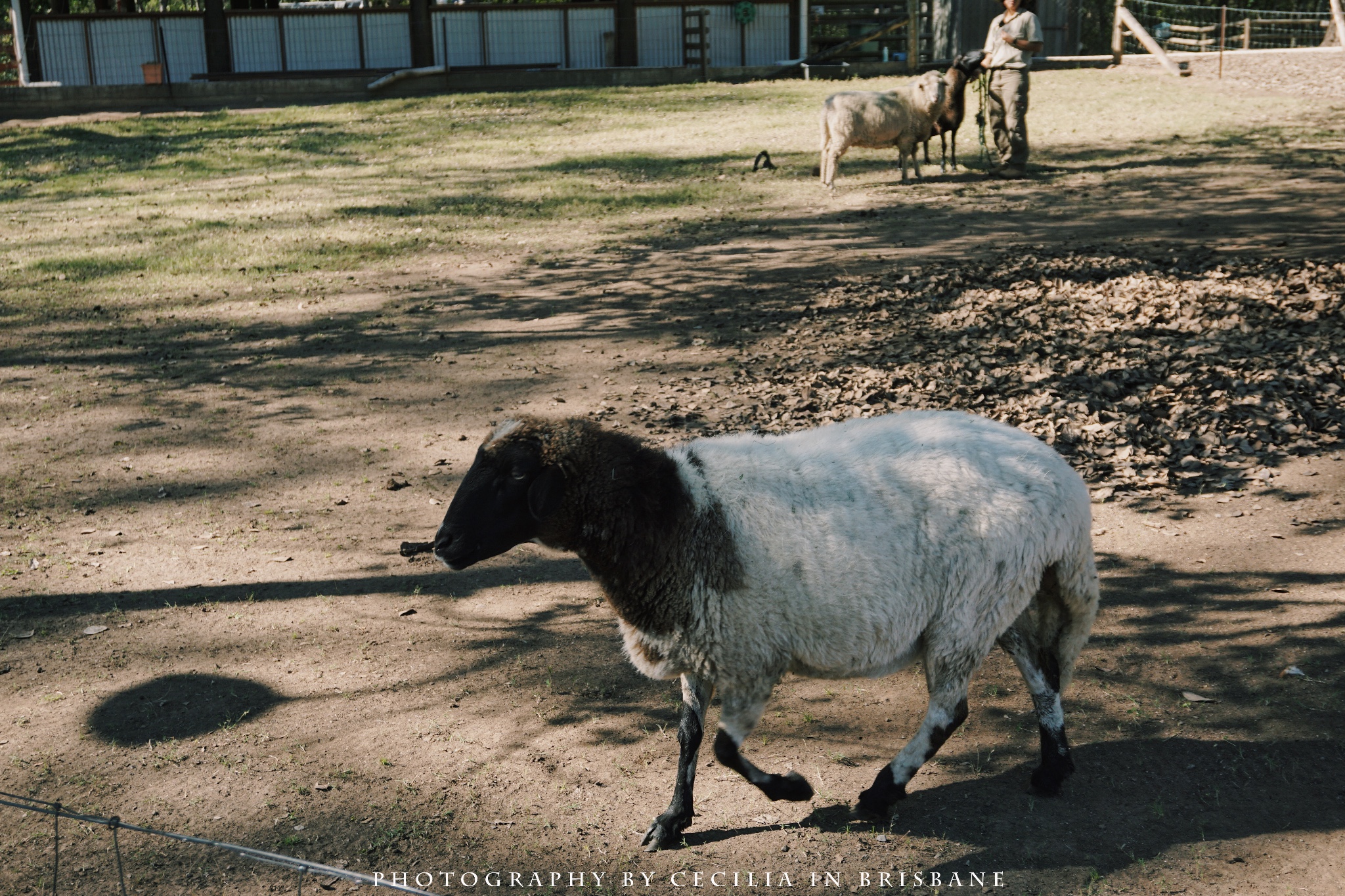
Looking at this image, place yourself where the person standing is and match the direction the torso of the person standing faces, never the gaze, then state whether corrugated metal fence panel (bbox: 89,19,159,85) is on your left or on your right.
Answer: on your right

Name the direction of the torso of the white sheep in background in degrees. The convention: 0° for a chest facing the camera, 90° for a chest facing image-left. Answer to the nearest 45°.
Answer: approximately 270°

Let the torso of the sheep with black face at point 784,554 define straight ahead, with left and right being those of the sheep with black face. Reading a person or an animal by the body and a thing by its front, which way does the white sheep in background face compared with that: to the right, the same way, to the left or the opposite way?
the opposite way

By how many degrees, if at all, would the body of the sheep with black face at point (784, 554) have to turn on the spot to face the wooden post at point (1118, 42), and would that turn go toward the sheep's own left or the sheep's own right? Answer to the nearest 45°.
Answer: approximately 90° to the sheep's own right

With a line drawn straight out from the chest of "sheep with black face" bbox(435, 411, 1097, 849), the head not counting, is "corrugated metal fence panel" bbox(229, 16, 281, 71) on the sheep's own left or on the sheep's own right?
on the sheep's own right

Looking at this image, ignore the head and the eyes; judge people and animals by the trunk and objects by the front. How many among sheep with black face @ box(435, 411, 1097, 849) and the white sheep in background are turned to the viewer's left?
1

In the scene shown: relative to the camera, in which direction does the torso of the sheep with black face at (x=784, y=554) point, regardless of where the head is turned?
to the viewer's left

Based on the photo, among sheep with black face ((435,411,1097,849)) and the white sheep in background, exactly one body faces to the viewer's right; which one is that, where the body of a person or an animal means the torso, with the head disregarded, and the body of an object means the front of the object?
the white sheep in background

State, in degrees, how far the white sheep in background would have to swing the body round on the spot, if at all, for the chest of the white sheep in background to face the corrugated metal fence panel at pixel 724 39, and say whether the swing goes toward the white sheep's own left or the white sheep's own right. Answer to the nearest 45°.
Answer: approximately 90° to the white sheep's own left

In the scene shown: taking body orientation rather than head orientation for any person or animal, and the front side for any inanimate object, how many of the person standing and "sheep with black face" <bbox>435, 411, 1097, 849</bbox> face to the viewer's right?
0

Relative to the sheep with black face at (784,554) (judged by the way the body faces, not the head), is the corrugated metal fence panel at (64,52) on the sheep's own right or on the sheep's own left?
on the sheep's own right
